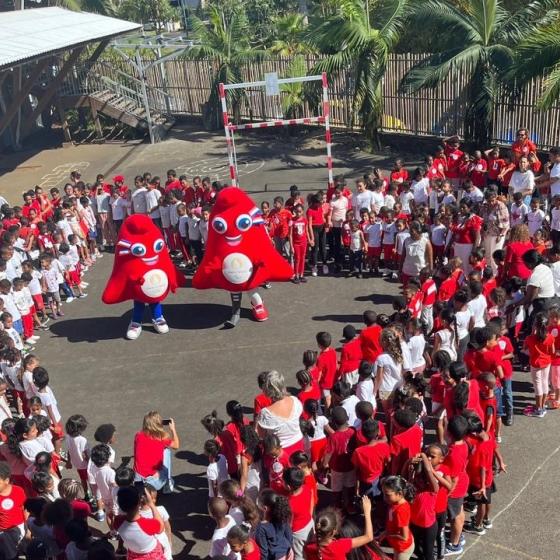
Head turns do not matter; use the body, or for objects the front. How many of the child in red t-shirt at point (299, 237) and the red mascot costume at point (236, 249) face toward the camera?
2

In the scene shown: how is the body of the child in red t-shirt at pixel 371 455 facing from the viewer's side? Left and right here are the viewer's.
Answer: facing away from the viewer

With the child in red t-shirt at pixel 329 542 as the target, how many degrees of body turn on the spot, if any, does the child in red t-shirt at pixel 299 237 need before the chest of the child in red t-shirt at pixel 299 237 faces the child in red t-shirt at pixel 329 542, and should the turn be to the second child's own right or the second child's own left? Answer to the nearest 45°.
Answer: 0° — they already face them

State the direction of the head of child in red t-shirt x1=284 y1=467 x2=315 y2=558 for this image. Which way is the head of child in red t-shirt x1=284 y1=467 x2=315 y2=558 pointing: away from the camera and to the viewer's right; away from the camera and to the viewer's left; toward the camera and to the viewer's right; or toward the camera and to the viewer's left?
away from the camera and to the viewer's left

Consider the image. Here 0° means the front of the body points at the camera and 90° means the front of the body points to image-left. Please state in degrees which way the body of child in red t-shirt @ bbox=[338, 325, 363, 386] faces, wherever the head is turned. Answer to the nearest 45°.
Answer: approximately 135°

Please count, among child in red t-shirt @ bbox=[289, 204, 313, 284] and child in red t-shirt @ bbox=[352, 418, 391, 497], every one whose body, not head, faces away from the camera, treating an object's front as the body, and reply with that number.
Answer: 1

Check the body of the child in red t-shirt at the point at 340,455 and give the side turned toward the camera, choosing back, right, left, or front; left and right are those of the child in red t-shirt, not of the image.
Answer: back

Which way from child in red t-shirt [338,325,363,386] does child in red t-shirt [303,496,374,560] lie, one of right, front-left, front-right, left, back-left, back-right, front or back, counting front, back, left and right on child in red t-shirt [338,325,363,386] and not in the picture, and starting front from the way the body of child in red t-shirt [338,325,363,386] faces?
back-left

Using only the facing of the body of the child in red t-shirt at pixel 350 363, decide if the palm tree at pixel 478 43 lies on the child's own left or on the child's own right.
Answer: on the child's own right

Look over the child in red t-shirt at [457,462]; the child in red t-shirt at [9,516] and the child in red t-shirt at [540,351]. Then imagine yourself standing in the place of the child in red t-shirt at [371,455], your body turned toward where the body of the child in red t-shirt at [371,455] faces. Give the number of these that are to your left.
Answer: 1

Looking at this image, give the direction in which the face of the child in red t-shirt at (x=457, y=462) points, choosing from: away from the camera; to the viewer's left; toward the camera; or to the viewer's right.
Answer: away from the camera

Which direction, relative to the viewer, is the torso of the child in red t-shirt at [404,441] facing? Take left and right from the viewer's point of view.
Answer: facing away from the viewer and to the left of the viewer

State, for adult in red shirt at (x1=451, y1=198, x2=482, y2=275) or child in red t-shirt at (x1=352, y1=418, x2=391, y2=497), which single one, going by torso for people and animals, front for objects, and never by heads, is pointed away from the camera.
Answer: the child in red t-shirt
